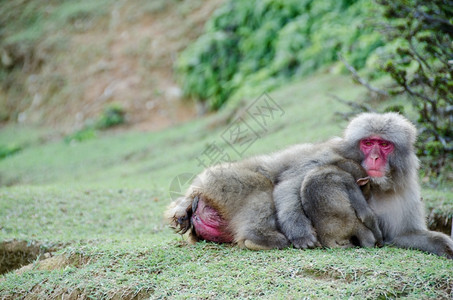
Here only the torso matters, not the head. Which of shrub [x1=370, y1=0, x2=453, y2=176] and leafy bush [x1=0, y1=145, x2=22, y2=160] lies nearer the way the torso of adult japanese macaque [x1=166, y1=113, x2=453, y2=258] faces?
the shrub

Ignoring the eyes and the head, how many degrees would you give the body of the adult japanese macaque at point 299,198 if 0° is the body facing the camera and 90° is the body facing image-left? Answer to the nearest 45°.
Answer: approximately 270°

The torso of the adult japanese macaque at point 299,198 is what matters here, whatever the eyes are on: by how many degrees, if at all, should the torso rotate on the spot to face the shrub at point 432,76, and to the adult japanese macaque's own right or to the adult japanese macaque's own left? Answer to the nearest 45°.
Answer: approximately 45° to the adult japanese macaque's own left

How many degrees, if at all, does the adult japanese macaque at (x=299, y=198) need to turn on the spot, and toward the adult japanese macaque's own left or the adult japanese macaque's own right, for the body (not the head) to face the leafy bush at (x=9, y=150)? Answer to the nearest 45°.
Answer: approximately 135° to the adult japanese macaque's own left
